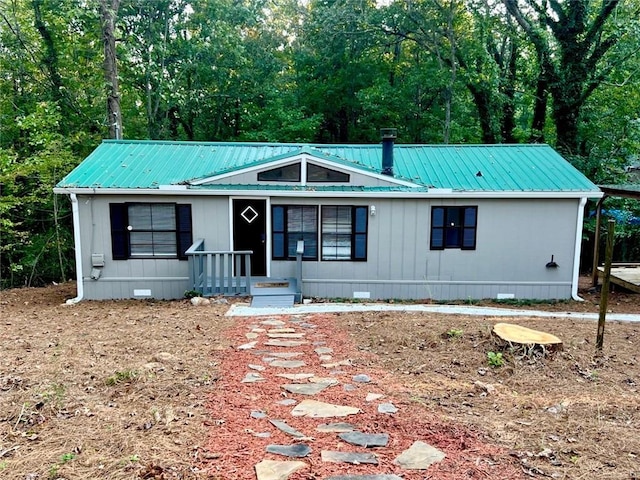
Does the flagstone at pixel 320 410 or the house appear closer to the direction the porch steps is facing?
the flagstone

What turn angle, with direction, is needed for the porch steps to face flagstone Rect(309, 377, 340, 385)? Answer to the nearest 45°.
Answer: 0° — it already faces it

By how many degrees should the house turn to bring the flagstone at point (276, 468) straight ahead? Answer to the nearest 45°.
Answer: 0° — it already faces it

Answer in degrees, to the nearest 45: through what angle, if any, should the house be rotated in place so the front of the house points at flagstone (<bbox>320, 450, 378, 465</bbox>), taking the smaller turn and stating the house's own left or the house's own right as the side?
0° — it already faces it

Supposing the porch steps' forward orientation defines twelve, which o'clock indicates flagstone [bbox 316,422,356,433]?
The flagstone is roughly at 12 o'clock from the porch steps.

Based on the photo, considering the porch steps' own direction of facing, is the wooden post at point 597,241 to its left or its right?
on its left

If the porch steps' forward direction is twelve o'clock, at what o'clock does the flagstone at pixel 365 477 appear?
The flagstone is roughly at 12 o'clock from the porch steps.

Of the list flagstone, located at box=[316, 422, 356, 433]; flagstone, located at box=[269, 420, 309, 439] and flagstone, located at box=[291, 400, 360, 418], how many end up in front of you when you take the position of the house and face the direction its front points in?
3

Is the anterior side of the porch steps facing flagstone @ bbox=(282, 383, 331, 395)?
yes

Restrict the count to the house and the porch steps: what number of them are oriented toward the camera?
2
